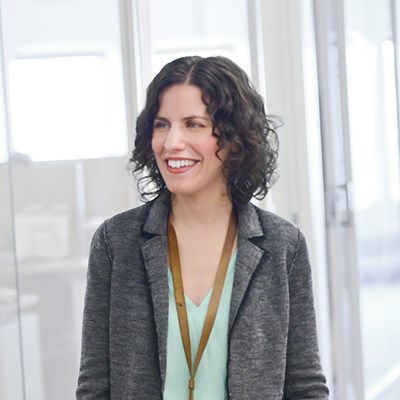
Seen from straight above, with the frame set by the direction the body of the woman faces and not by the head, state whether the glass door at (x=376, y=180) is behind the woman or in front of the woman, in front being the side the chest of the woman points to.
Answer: behind

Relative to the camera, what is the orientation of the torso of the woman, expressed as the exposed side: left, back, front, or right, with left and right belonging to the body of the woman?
front

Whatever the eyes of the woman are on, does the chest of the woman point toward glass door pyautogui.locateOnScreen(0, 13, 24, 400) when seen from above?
no

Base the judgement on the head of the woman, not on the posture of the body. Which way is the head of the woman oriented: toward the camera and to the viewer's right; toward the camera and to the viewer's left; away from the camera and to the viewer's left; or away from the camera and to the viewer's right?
toward the camera and to the viewer's left
